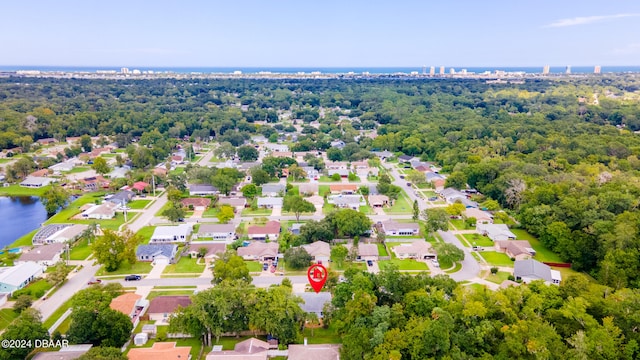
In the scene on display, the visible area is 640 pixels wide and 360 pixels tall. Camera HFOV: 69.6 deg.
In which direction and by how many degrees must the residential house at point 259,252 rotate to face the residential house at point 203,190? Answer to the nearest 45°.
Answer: approximately 180°

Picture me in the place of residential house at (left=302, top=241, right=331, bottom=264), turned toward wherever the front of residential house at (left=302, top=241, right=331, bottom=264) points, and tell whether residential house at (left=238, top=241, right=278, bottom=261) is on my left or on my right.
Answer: on my right

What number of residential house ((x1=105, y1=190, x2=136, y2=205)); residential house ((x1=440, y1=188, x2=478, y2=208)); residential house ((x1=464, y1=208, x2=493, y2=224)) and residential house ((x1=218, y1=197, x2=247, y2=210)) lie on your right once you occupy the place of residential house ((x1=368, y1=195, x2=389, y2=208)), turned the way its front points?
2

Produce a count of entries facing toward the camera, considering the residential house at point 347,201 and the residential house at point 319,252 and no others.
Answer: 2

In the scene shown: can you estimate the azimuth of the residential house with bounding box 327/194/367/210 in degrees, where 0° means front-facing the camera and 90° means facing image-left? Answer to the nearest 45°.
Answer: approximately 0°

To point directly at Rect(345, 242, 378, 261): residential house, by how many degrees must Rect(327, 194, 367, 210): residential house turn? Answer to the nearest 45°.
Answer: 0° — it already faces it

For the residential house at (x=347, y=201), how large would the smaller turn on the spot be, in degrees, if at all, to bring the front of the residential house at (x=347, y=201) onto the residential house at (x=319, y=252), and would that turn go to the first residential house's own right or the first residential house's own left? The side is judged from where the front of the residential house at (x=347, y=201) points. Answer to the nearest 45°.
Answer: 0° — it already faces it

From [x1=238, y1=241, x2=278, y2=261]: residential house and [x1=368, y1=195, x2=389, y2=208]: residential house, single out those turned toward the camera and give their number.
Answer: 2

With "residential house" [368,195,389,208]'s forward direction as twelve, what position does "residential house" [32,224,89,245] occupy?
"residential house" [32,224,89,245] is roughly at 2 o'clock from "residential house" [368,195,389,208].

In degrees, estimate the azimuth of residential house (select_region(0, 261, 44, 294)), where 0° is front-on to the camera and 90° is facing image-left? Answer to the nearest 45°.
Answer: approximately 315°

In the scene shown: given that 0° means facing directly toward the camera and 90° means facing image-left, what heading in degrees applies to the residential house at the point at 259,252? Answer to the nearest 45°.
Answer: approximately 0°
